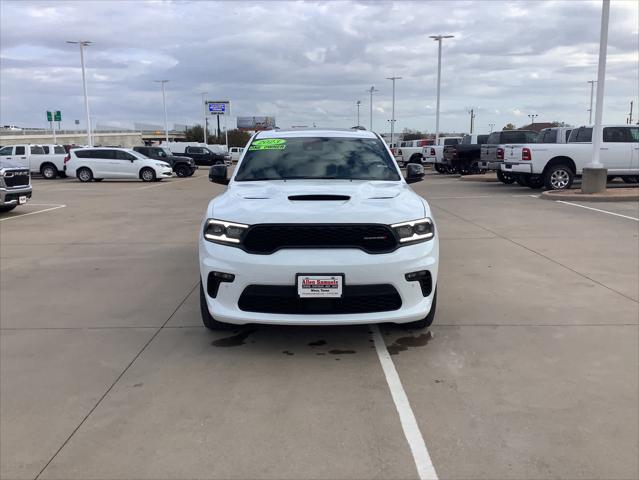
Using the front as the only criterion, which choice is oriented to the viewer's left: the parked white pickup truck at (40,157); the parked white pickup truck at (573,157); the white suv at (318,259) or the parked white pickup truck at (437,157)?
the parked white pickup truck at (40,157)

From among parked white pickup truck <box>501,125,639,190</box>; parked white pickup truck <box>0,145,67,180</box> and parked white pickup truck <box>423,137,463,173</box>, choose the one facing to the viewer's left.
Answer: parked white pickup truck <box>0,145,67,180</box>

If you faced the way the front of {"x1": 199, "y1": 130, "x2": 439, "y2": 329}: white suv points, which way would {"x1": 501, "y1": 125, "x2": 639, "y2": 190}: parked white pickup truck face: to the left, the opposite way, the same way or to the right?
to the left

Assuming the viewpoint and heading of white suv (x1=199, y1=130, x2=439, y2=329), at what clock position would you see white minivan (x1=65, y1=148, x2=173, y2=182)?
white minivan (x1=65, y1=148, x2=173, y2=182) is roughly at 5 o'clock from white suv (x1=199, y1=130, x2=439, y2=329).

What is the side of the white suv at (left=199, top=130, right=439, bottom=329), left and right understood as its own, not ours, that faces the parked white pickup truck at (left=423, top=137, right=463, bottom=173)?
back

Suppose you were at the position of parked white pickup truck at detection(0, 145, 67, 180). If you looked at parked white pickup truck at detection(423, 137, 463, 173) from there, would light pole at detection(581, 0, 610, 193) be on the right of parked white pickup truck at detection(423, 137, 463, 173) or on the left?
right

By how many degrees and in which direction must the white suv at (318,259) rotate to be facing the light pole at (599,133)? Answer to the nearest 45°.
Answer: approximately 135° to its left

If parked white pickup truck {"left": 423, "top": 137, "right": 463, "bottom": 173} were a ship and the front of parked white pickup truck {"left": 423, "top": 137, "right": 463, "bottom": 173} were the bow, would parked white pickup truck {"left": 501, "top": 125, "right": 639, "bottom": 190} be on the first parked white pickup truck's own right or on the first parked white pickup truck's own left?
on the first parked white pickup truck's own right

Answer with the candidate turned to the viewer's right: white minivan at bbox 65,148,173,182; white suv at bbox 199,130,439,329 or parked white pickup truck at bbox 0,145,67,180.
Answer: white minivan at bbox 65,148,173,182

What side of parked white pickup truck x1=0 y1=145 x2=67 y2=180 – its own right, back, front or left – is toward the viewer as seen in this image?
left

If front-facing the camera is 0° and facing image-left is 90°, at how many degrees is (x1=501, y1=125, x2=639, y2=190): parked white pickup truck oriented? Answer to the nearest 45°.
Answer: approximately 225°

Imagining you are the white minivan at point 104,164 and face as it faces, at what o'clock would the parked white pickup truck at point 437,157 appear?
The parked white pickup truck is roughly at 12 o'clock from the white minivan.

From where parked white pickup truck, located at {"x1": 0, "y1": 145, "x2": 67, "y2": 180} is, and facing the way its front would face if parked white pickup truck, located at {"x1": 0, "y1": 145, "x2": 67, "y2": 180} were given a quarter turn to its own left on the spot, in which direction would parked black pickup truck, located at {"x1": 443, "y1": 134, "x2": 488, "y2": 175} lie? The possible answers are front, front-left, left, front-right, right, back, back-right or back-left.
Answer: front-left

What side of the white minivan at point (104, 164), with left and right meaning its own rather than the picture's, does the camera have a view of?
right
